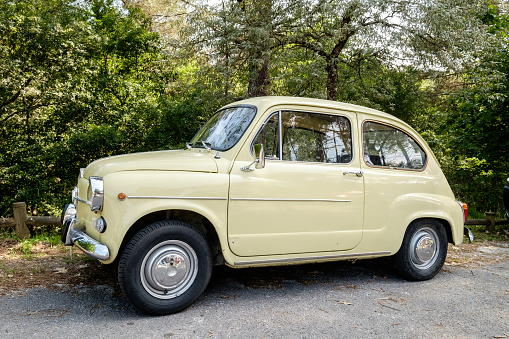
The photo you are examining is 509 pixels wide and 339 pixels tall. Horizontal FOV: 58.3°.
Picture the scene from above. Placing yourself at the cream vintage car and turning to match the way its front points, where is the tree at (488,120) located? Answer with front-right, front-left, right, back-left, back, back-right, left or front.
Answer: back

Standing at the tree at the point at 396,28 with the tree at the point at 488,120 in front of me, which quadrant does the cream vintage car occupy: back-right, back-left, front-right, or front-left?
back-right

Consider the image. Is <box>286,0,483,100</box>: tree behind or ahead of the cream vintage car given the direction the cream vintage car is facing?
behind

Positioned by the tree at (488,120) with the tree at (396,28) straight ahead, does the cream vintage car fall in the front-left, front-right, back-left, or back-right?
front-left

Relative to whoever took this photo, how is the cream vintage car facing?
facing the viewer and to the left of the viewer

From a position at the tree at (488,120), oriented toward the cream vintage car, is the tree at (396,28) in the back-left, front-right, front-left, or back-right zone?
front-right
